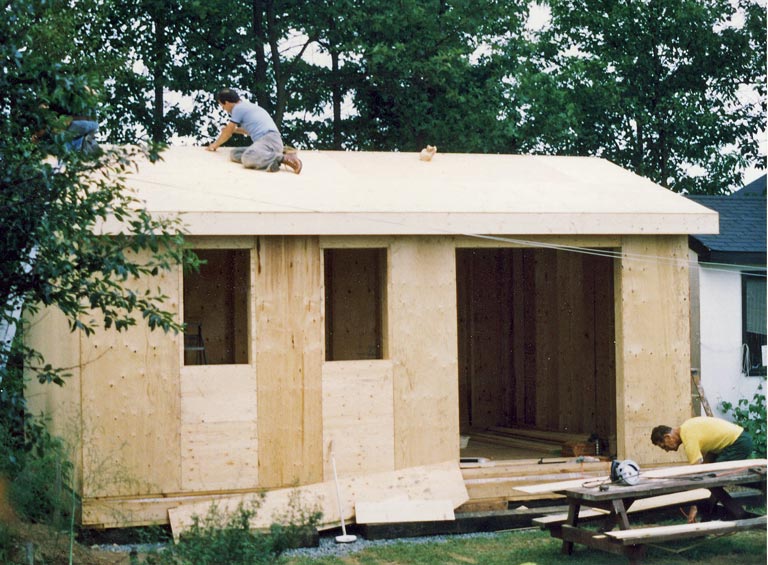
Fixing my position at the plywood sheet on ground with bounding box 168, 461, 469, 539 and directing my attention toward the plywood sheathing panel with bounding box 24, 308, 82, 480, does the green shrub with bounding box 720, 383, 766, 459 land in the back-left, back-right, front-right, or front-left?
back-right

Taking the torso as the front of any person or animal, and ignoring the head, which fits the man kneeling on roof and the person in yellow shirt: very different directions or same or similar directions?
same or similar directions

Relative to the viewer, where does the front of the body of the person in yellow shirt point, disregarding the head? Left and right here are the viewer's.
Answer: facing to the left of the viewer

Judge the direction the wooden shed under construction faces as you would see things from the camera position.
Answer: facing the viewer

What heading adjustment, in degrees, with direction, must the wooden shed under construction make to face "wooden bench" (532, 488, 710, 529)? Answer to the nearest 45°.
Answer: approximately 90° to its left

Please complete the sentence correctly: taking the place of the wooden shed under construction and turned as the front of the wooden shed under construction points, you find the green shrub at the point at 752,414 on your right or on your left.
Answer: on your left

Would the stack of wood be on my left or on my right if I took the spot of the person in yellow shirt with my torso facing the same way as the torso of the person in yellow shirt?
on my right

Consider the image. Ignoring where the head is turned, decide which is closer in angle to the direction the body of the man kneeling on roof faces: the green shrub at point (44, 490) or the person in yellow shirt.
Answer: the green shrub

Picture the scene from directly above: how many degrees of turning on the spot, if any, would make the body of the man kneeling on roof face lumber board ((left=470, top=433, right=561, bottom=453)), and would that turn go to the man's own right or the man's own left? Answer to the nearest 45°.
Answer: approximately 135° to the man's own right

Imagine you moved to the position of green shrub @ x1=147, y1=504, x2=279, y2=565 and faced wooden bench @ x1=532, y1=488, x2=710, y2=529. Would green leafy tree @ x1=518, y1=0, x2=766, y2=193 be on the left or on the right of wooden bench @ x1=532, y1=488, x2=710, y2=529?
left

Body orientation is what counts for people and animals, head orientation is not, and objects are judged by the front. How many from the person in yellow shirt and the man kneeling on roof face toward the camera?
0

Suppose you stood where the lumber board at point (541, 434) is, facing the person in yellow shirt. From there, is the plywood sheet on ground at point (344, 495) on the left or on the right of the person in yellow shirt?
right

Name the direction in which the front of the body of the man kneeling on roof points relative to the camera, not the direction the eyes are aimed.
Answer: to the viewer's left

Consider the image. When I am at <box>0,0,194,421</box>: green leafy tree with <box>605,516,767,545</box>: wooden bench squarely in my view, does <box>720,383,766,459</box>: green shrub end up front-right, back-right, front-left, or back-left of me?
front-left

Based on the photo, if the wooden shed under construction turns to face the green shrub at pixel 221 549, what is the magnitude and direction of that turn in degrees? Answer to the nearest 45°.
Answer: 0° — it already faces it
